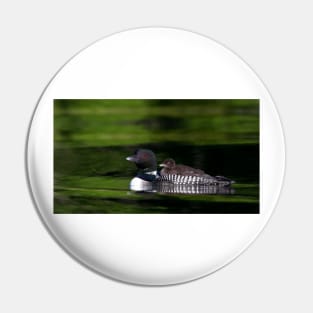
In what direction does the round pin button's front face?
toward the camera
